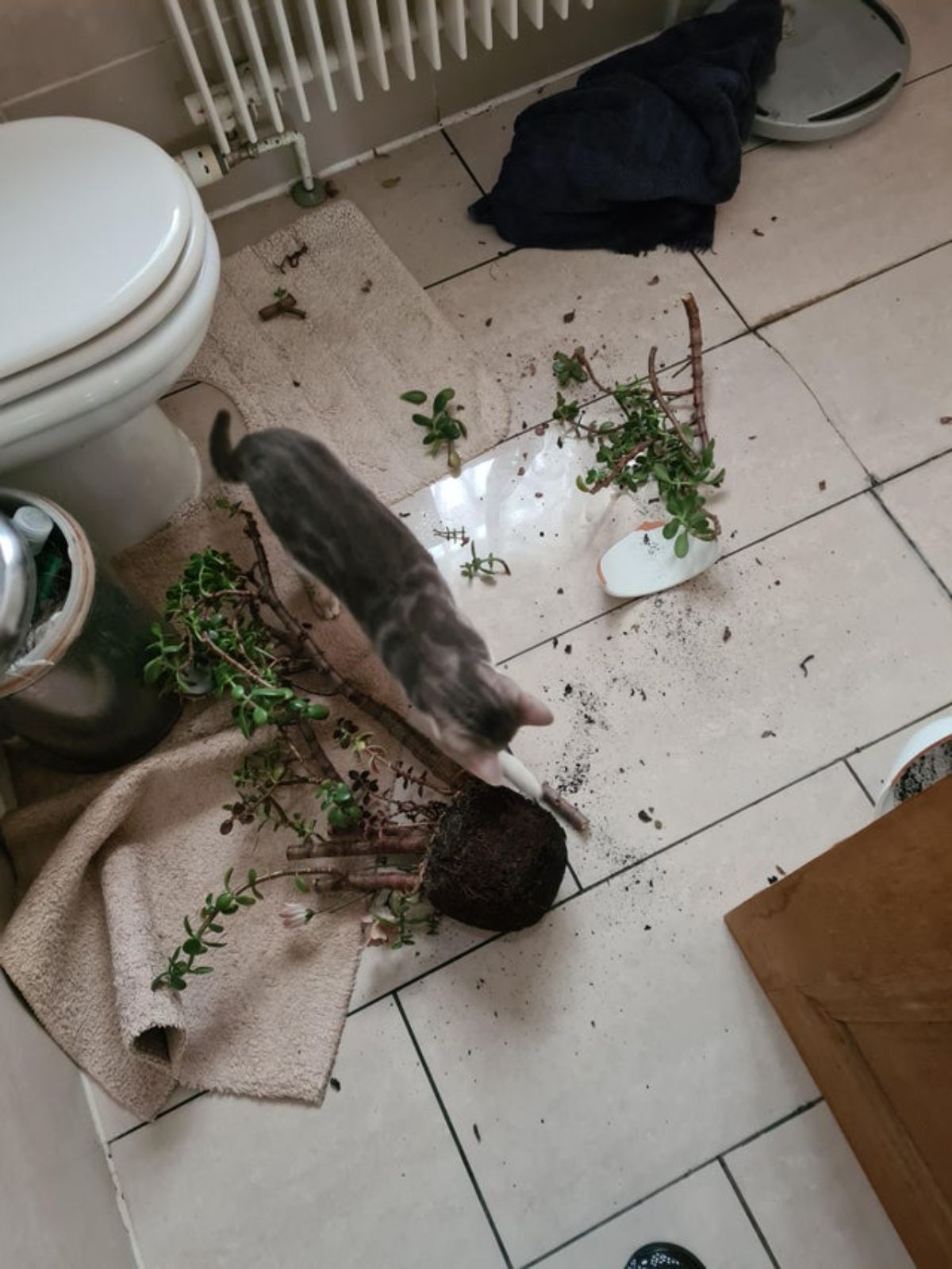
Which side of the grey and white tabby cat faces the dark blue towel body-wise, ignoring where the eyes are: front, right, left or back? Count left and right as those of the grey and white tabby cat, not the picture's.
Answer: left

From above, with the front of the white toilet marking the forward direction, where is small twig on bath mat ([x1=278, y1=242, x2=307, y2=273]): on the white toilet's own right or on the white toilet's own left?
on the white toilet's own left

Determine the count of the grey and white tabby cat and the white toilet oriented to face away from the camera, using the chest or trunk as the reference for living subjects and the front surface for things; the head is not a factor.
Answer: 0

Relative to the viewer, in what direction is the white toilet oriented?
to the viewer's right

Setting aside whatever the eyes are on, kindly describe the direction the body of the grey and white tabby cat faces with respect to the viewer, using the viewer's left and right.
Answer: facing the viewer and to the right of the viewer

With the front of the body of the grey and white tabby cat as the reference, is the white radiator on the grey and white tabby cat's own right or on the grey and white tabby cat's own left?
on the grey and white tabby cat's own left
